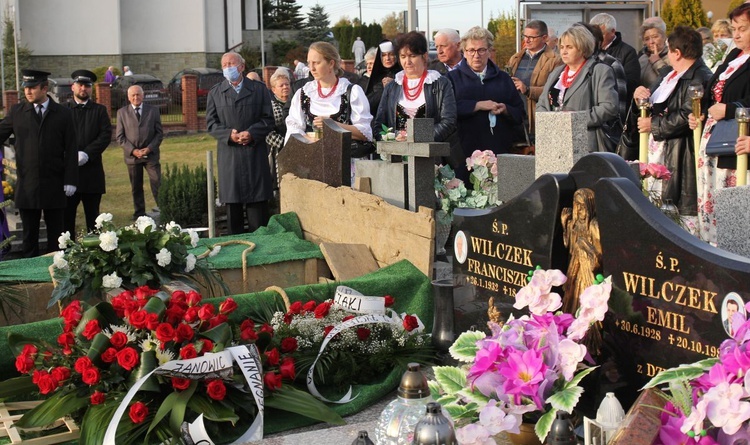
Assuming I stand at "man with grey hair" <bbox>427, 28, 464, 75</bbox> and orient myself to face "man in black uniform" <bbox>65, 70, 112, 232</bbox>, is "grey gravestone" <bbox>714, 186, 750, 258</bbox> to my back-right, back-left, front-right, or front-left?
back-left

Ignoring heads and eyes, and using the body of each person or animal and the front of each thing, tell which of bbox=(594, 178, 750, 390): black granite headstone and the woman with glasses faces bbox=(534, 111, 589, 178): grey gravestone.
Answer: the woman with glasses

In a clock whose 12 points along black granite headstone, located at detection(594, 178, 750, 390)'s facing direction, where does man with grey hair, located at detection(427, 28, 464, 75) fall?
The man with grey hair is roughly at 4 o'clock from the black granite headstone.

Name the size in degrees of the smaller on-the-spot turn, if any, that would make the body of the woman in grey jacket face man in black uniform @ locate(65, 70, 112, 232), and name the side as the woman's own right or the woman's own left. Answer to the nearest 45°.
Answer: approximately 90° to the woman's own right

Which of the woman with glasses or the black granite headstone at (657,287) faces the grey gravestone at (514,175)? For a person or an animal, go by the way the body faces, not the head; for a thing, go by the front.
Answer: the woman with glasses

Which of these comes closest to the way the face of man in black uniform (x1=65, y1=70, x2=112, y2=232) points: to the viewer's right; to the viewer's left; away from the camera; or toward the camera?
toward the camera

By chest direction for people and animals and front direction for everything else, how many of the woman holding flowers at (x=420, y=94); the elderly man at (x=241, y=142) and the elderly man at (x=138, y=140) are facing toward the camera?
3

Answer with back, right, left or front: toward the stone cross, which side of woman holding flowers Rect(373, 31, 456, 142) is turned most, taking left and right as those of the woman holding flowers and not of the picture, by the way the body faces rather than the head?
front

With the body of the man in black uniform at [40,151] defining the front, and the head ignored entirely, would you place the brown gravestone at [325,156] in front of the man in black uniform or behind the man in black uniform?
in front

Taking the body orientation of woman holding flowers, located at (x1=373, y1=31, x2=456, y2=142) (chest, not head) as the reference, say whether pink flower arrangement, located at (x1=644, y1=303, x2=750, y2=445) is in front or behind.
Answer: in front

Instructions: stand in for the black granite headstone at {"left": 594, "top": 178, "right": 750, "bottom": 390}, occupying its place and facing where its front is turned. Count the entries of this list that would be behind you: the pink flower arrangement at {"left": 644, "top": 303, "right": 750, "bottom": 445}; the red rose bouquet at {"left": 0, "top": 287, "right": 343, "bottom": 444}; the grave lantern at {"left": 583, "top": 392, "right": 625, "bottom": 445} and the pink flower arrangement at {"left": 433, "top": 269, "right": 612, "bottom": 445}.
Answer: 0

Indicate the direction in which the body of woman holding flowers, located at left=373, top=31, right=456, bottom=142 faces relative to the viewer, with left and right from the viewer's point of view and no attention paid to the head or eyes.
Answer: facing the viewer

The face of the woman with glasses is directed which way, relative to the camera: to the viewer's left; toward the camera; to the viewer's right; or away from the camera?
toward the camera

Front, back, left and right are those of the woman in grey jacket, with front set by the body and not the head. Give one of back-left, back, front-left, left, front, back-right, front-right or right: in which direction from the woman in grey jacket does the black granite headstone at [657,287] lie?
front-left

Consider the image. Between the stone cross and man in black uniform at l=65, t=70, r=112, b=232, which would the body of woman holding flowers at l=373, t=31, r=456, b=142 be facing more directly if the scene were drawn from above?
the stone cross

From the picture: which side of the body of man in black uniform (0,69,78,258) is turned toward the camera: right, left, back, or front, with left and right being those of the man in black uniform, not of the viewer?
front

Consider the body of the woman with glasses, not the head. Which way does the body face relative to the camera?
toward the camera

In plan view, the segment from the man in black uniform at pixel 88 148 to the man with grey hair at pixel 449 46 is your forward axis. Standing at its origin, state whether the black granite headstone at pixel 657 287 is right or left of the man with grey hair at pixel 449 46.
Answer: right

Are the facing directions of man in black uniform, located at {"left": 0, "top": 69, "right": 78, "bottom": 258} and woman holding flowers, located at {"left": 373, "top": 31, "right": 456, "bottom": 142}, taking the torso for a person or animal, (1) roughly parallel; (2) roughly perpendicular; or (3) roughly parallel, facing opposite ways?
roughly parallel
